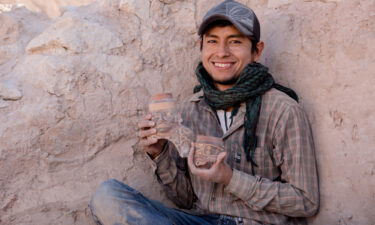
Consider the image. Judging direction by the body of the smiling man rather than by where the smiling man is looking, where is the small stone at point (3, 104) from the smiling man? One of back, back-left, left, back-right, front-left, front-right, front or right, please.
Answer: front-right

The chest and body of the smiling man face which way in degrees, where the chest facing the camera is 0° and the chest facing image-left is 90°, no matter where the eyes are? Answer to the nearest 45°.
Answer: approximately 45°

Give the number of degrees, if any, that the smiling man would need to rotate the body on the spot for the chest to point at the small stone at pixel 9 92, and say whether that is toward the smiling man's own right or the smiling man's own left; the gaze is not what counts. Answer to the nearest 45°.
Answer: approximately 45° to the smiling man's own right
